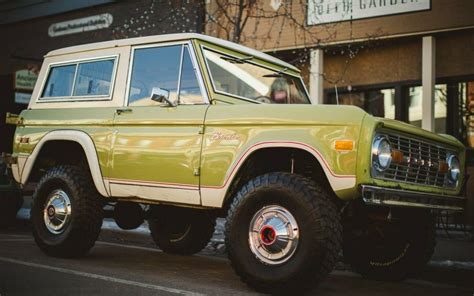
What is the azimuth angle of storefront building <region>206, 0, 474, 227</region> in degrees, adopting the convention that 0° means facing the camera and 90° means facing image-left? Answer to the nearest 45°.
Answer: approximately 45°

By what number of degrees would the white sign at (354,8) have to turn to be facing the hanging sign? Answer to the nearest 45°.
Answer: approximately 45° to its right

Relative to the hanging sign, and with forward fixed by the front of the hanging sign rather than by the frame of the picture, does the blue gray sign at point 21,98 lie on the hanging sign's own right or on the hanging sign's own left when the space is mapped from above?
on the hanging sign's own right

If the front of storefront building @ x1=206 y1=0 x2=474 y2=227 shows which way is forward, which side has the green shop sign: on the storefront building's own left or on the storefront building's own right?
on the storefront building's own right

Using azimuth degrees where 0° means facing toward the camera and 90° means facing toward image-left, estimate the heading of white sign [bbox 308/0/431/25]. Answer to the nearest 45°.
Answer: approximately 45°

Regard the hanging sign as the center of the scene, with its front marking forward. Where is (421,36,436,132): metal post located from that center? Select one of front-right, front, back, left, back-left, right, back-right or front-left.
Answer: left

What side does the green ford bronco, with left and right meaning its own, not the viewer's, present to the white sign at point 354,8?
left

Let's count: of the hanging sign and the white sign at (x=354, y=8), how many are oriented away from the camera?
0

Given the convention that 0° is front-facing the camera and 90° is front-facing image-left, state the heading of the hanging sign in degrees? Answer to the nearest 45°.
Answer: approximately 45°

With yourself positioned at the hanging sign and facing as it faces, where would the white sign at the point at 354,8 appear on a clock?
The white sign is roughly at 9 o'clock from the hanging sign.

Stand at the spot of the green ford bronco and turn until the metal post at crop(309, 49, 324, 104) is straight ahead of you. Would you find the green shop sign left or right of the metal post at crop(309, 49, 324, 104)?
left

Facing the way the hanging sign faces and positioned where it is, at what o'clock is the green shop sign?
The green shop sign is roughly at 3 o'clock from the hanging sign.

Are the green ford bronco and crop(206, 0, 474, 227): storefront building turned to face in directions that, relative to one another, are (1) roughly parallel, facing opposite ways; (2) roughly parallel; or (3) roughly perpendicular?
roughly perpendicular

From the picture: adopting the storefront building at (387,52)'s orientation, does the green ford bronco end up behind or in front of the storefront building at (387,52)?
in front

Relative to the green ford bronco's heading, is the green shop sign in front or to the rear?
to the rear

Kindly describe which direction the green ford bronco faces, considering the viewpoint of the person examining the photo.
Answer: facing the viewer and to the right of the viewer

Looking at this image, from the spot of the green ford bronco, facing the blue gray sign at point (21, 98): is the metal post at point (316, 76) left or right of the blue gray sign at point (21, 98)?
right

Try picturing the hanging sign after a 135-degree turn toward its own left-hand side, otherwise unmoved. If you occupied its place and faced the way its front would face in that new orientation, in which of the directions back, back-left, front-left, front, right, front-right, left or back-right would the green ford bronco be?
right

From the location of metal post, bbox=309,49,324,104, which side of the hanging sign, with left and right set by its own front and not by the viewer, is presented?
left
